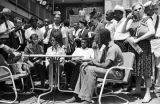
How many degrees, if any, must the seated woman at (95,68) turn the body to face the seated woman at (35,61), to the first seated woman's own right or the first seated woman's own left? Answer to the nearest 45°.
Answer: approximately 45° to the first seated woman's own right

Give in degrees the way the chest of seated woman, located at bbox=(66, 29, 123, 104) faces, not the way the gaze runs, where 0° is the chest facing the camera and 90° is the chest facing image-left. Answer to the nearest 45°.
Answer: approximately 90°
